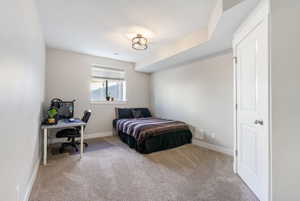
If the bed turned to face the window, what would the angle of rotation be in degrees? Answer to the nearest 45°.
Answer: approximately 180°

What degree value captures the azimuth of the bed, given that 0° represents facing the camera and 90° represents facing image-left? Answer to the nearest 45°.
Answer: approximately 315°

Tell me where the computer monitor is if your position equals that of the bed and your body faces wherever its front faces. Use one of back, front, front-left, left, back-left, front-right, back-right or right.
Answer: back-right

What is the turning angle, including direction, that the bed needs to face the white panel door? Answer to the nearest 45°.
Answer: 0° — it already faces it

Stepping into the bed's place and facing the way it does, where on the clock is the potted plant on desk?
The potted plant on desk is roughly at 4 o'clock from the bed.

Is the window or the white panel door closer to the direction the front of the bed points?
the white panel door
